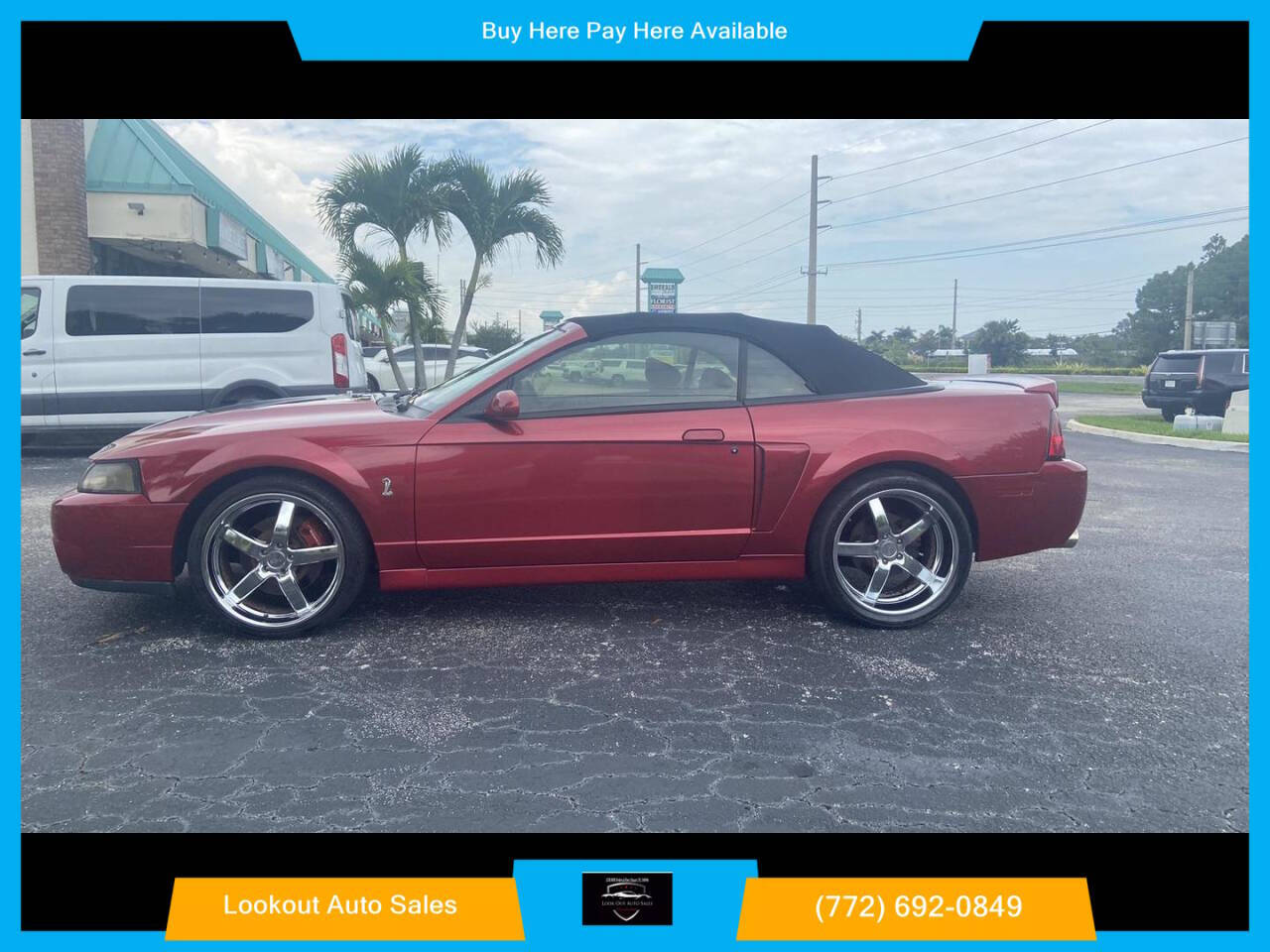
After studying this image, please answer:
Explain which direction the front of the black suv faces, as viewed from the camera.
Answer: facing away from the viewer and to the right of the viewer

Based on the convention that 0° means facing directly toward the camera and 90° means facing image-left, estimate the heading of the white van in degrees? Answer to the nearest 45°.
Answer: approximately 90°

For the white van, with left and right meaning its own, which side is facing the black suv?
back

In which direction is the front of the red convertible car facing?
to the viewer's left

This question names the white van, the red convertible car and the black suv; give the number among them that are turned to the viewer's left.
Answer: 2

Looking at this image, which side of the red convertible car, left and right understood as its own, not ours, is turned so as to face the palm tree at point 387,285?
right

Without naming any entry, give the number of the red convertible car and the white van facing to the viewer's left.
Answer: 2

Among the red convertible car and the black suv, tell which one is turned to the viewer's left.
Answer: the red convertible car

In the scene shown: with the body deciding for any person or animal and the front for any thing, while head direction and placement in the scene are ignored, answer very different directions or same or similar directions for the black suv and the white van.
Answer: very different directions
